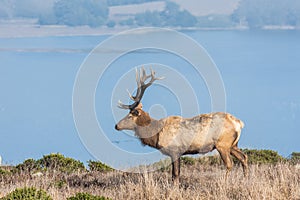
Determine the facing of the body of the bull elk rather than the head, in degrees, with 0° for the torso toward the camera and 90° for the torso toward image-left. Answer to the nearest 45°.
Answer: approximately 90°

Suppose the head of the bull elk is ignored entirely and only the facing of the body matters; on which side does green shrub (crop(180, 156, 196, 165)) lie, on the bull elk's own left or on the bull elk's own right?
on the bull elk's own right

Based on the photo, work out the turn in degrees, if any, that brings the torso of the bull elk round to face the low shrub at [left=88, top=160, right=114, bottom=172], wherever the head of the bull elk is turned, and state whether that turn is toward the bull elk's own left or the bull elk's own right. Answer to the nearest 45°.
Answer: approximately 45° to the bull elk's own right

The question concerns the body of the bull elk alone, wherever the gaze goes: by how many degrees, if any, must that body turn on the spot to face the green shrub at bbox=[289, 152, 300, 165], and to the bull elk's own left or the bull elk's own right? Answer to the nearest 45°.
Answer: approximately 135° to the bull elk's own right

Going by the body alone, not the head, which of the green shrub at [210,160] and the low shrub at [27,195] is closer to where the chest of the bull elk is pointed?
the low shrub

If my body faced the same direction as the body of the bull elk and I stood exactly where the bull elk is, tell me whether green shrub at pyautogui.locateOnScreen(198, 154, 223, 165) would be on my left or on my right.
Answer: on my right
